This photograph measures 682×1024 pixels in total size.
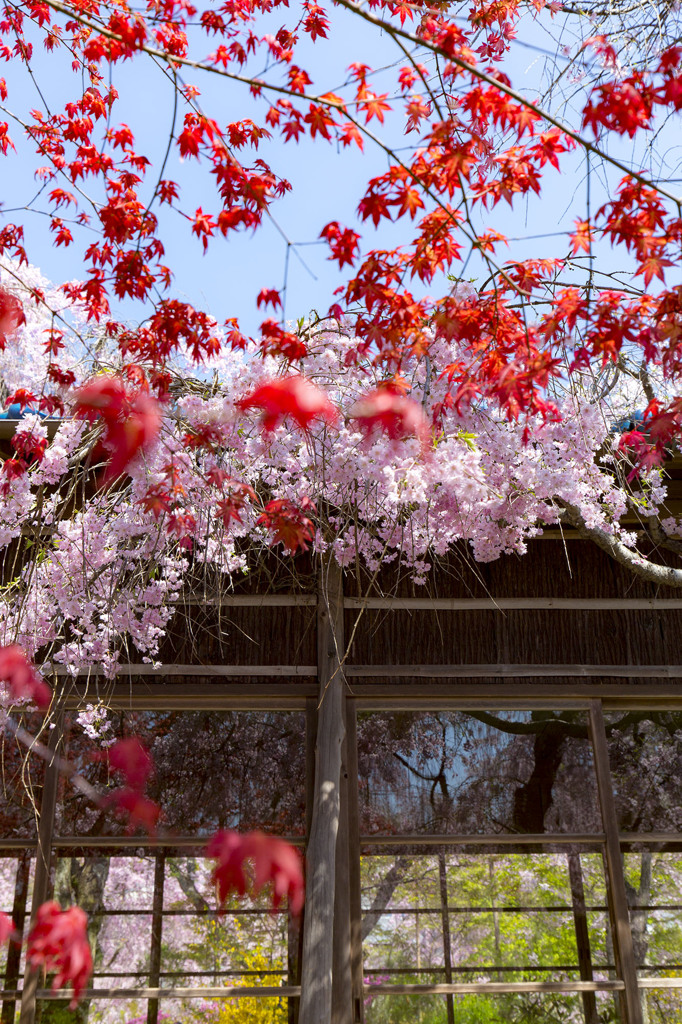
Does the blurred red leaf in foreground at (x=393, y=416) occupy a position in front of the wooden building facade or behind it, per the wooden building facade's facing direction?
in front

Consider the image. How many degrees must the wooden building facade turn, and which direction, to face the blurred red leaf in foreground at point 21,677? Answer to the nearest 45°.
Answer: approximately 45° to its right

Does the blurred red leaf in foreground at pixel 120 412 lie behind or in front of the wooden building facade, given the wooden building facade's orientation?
in front

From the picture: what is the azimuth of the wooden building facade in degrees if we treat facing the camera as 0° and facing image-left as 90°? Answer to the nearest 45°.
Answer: approximately 0°

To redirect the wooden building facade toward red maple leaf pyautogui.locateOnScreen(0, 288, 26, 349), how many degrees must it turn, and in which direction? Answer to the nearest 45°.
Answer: approximately 45° to its right
